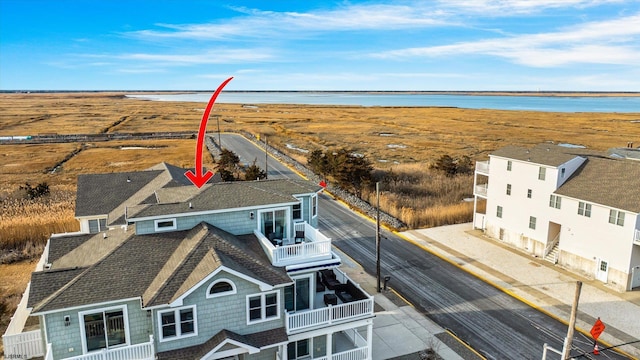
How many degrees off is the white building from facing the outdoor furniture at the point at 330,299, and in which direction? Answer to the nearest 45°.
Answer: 0° — it already faces it

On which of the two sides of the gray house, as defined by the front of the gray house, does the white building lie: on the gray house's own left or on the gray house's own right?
on the gray house's own left

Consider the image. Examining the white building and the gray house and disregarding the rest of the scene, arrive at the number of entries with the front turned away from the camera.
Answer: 0

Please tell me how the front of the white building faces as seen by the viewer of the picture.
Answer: facing the viewer and to the left of the viewer
